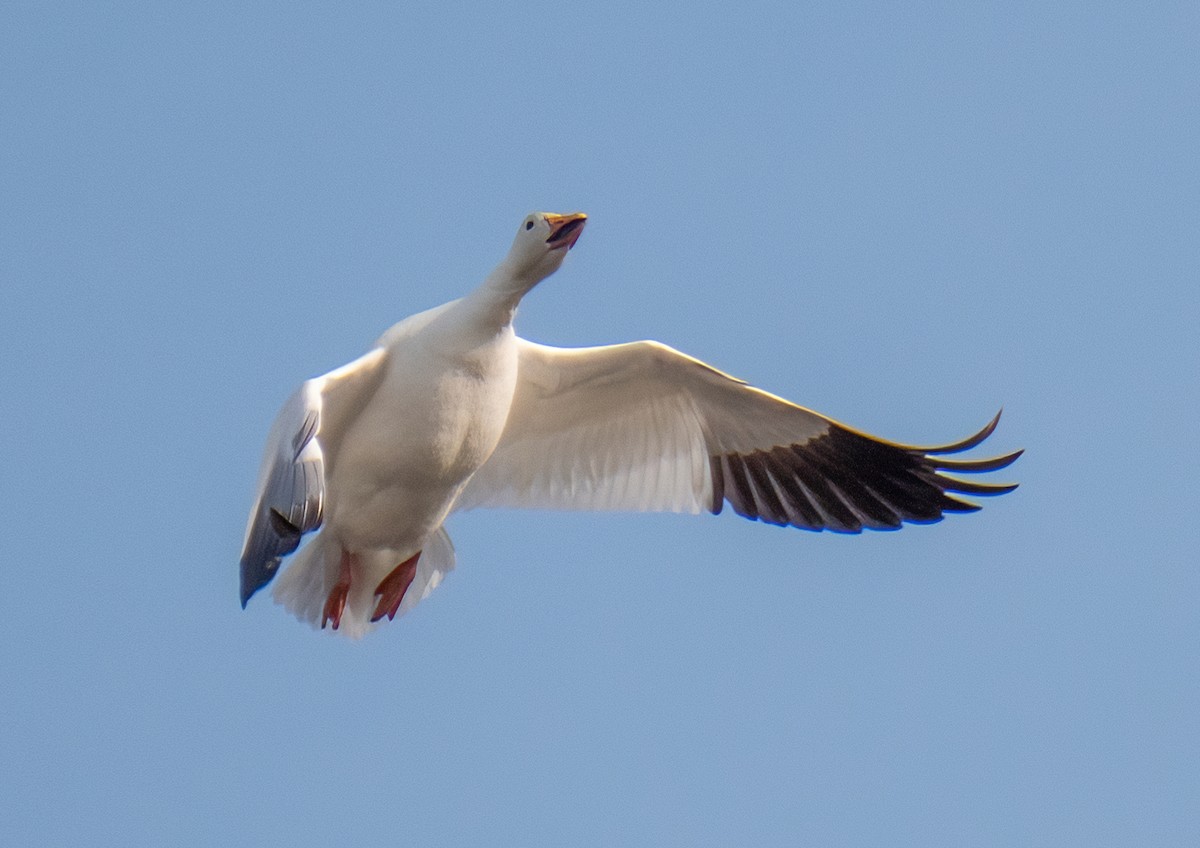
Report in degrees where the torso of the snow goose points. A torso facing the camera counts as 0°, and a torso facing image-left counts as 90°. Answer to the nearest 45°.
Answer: approximately 315°
